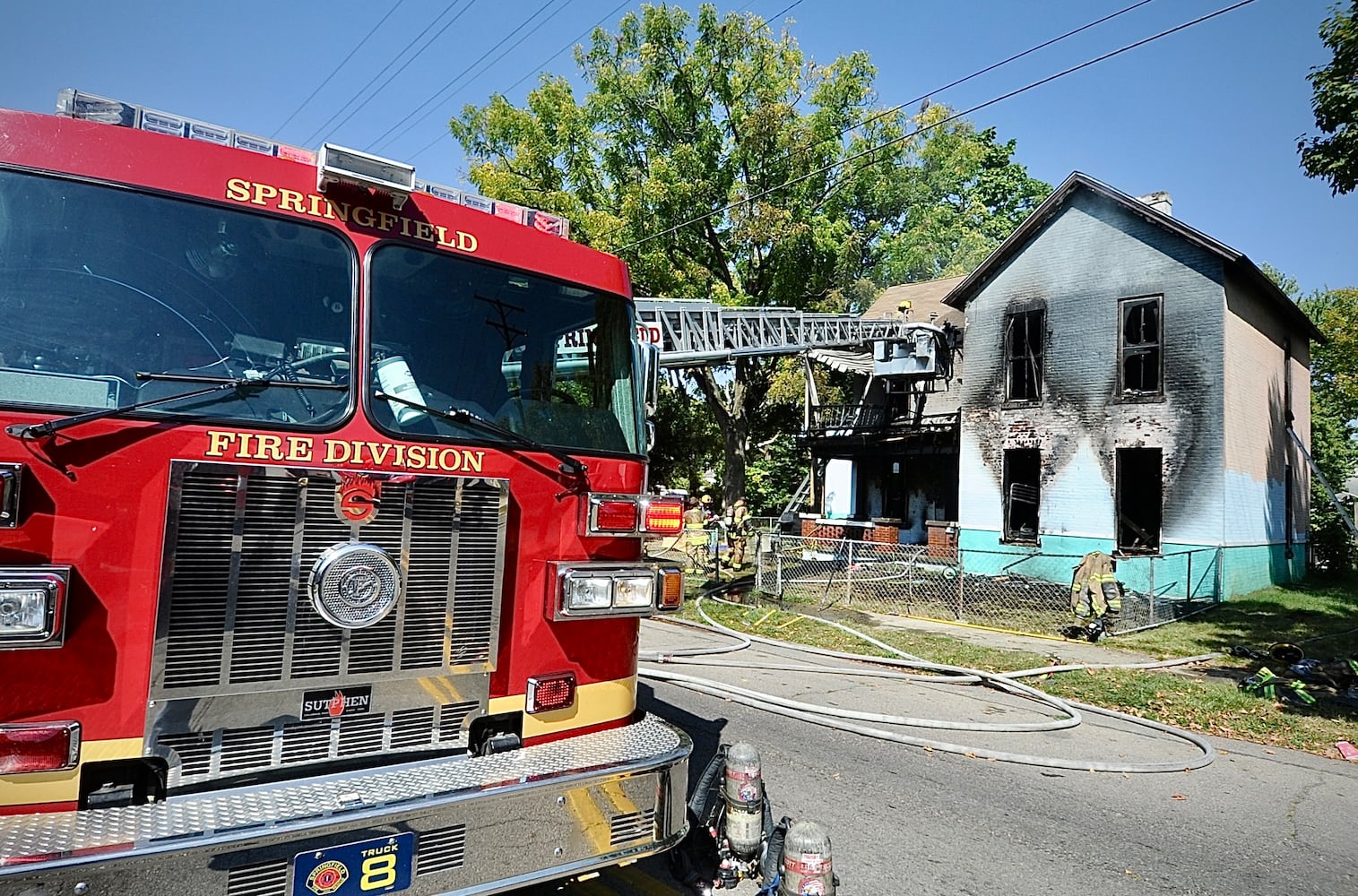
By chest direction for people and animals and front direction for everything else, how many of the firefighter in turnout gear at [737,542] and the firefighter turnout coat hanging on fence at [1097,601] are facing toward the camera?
1

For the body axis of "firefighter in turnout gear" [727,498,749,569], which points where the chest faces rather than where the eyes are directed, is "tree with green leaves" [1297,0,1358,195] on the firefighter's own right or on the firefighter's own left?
on the firefighter's own right
